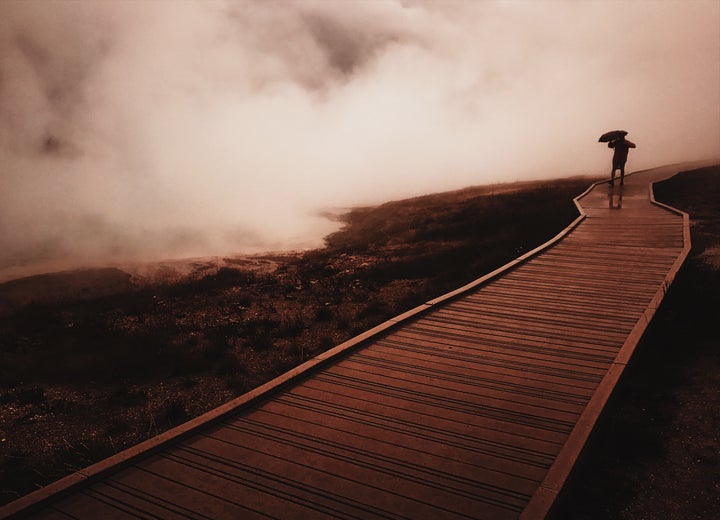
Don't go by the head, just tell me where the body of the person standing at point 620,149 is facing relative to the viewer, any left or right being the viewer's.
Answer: facing away from the viewer
